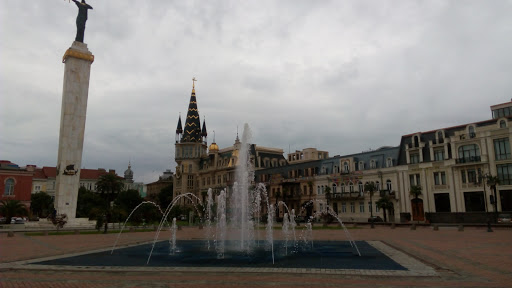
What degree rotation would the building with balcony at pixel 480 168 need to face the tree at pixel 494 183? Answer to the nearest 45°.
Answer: approximately 45° to its left

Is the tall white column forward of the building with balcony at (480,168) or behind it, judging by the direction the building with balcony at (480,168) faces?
forward

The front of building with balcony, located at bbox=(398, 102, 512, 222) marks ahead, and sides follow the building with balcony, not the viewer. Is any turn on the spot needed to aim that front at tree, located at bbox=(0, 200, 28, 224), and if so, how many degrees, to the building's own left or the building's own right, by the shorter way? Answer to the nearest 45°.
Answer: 0° — it already faces it

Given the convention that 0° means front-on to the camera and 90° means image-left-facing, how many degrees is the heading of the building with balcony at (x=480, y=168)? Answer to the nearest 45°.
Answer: approximately 45°
